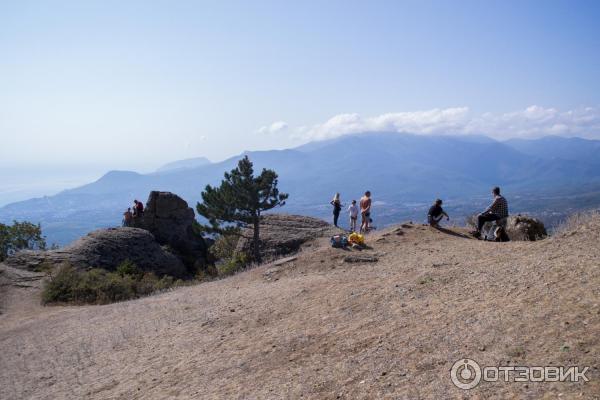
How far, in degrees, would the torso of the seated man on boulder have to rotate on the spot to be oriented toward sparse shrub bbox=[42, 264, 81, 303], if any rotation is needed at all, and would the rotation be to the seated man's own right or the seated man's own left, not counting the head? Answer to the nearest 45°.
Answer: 0° — they already face it

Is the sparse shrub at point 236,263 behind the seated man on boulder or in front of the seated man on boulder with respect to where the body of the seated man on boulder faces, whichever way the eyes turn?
in front

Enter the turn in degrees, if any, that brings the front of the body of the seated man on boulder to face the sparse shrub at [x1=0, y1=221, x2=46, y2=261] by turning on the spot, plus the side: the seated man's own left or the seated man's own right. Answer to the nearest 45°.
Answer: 0° — they already face it

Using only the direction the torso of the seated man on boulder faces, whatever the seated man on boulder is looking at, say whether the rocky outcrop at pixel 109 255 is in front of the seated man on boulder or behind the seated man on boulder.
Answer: in front

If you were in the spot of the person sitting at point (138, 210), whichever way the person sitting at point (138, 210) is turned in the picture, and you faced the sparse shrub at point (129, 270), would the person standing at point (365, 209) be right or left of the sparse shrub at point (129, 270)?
left

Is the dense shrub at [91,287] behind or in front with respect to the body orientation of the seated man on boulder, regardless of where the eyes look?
in front

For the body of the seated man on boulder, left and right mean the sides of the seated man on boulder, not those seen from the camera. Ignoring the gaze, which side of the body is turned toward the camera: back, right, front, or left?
left
